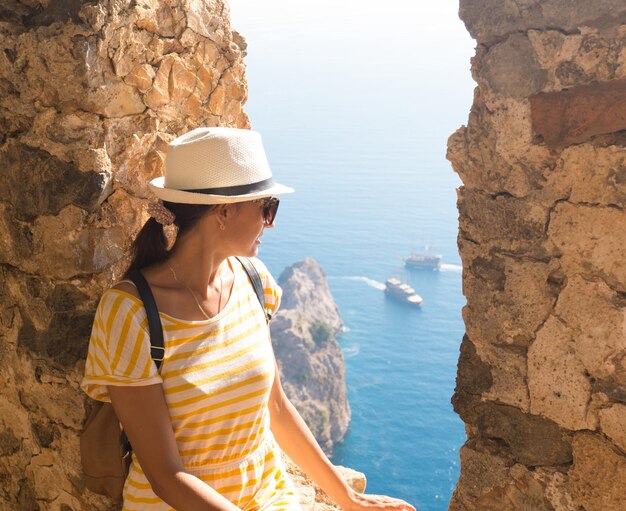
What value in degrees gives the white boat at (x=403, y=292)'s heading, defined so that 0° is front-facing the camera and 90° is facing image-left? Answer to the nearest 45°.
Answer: approximately 315°

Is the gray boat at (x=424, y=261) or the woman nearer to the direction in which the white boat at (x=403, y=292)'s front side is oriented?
the woman

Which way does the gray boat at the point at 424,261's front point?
to the viewer's left

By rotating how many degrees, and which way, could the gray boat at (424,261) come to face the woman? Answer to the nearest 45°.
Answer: approximately 90° to its left

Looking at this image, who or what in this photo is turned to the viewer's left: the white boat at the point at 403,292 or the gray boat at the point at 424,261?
the gray boat at the point at 424,261

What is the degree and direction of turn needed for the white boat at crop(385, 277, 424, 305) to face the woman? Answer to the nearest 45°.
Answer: approximately 45° to its right

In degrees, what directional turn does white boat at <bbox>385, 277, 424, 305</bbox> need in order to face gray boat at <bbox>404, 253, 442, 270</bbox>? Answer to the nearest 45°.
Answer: approximately 135° to its left

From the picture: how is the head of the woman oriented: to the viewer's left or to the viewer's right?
to the viewer's right

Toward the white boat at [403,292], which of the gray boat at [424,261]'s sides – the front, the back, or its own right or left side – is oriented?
left

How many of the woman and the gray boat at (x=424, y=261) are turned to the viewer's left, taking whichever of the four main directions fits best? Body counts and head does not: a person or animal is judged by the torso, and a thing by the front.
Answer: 1
